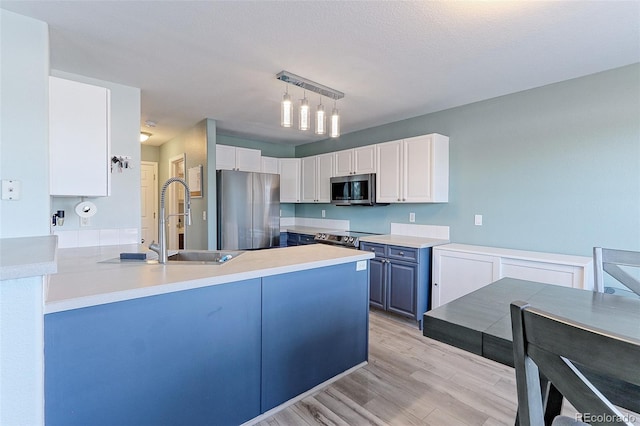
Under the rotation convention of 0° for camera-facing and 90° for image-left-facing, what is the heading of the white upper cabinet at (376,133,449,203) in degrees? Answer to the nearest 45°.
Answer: approximately 45°

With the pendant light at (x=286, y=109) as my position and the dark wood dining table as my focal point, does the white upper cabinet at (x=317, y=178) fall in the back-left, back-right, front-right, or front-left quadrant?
back-left

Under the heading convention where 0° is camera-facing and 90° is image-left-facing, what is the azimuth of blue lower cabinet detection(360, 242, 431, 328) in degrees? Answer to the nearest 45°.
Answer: approximately 45°

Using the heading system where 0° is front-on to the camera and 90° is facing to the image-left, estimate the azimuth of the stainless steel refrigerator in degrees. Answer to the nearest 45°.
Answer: approximately 315°

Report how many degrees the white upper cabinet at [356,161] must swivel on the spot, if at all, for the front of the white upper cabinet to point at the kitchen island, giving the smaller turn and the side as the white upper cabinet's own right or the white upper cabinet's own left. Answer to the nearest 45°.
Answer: approximately 45° to the white upper cabinet's own left

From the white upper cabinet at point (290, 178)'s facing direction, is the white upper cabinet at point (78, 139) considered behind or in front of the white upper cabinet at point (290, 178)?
in front

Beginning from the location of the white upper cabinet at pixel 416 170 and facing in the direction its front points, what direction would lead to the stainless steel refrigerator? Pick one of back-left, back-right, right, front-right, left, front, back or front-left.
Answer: front-right

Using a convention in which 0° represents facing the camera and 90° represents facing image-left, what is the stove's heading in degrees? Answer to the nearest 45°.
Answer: approximately 45°

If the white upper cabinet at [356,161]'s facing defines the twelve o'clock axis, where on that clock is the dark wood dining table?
The dark wood dining table is roughly at 10 o'clock from the white upper cabinet.

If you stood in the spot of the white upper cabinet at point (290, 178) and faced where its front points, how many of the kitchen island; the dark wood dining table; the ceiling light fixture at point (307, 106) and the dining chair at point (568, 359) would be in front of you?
4
